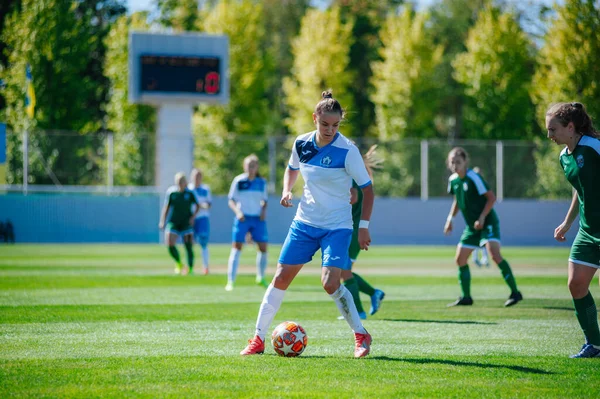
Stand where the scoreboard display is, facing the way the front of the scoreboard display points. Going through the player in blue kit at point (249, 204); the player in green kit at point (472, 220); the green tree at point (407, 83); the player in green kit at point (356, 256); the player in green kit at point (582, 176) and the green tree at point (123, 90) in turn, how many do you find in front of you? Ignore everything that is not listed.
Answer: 4

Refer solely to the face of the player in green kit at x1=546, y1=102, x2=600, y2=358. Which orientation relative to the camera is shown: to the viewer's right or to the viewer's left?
to the viewer's left

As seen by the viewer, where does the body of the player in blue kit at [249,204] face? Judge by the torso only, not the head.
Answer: toward the camera

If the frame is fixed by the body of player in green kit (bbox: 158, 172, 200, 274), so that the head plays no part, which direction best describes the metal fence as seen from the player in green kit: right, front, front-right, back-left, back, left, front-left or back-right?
back

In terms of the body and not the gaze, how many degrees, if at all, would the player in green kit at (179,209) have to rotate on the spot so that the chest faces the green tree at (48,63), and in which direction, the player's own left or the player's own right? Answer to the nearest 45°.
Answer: approximately 180°

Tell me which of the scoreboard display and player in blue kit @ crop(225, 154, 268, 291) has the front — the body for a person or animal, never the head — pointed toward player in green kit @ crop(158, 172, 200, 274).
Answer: the scoreboard display

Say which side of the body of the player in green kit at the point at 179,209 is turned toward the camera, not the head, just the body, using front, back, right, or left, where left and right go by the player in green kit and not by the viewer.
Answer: front

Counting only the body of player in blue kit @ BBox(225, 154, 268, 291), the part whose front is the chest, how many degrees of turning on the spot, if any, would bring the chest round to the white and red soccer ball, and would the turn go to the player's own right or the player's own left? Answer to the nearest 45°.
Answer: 0° — they already face it

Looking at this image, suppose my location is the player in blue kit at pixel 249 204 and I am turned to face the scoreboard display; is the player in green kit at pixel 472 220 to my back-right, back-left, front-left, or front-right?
back-right

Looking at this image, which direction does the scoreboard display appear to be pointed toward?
toward the camera

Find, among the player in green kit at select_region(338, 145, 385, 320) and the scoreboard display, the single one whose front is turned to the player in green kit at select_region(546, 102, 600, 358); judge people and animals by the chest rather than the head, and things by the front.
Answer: the scoreboard display

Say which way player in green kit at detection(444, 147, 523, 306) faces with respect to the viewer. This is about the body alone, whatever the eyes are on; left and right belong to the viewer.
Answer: facing the viewer and to the left of the viewer
